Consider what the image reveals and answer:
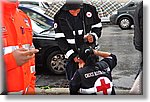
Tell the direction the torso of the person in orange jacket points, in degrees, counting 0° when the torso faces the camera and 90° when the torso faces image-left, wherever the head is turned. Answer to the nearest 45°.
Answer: approximately 315°

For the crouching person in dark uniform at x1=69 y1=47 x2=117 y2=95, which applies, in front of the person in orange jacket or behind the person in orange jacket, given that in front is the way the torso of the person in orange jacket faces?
in front

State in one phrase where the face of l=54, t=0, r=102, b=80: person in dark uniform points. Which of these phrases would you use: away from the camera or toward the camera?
toward the camera

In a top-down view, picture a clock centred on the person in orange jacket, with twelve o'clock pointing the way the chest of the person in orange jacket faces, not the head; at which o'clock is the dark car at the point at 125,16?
The dark car is roughly at 11 o'clock from the person in orange jacket.

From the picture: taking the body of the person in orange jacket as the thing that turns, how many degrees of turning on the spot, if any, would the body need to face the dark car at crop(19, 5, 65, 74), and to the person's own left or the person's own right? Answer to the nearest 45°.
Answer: approximately 45° to the person's own left
